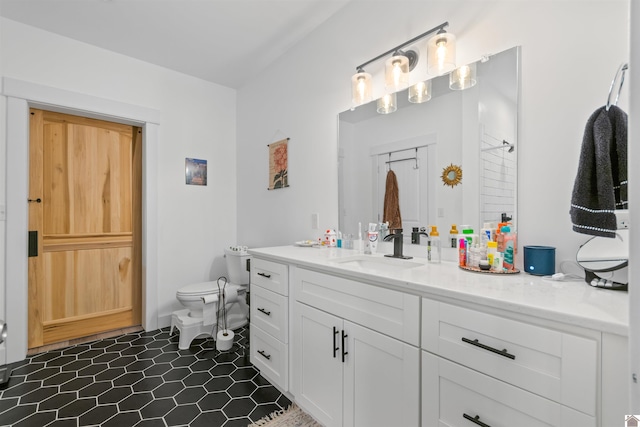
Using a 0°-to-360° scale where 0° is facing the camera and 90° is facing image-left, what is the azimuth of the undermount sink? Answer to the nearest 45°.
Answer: approximately 45°

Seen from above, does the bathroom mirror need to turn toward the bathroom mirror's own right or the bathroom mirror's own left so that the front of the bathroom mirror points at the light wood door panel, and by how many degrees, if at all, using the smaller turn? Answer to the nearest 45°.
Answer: approximately 45° to the bathroom mirror's own right

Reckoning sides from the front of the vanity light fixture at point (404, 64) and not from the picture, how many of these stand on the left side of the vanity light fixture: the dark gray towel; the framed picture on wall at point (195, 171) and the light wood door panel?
1

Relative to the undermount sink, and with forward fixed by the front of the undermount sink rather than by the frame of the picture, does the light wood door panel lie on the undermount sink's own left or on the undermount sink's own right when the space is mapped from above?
on the undermount sink's own right

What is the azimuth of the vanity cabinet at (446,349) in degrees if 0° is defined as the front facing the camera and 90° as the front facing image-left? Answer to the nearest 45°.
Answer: approximately 45°
